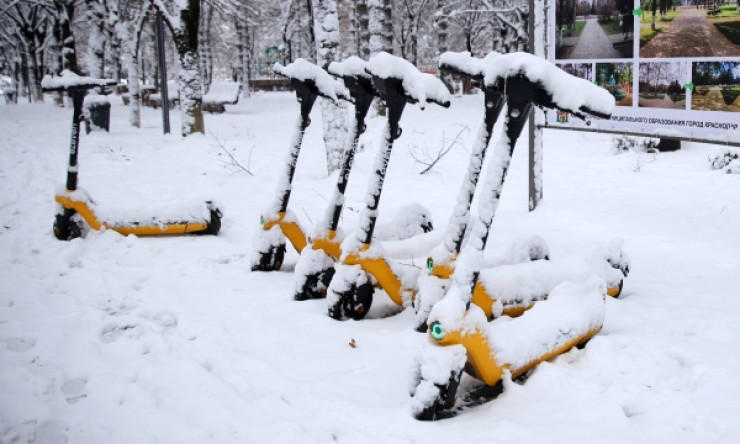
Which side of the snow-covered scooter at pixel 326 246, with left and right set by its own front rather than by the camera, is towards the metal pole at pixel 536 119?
back

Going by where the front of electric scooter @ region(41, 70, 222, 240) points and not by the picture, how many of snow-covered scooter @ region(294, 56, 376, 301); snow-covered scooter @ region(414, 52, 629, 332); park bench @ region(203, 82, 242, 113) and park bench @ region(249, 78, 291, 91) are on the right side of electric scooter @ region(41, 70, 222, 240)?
2

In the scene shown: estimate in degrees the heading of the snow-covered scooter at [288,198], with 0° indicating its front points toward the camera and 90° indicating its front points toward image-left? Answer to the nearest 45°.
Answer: approximately 45°

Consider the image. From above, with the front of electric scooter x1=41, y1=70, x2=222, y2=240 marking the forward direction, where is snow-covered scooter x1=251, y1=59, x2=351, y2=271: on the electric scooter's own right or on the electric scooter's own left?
on the electric scooter's own left

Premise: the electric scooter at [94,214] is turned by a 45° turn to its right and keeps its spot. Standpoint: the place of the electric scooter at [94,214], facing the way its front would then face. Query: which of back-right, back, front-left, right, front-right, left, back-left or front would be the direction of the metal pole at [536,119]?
back-right

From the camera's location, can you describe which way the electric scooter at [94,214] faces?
facing to the left of the viewer

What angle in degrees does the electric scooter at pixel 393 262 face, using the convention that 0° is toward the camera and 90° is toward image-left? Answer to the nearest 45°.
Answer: approximately 45°
